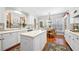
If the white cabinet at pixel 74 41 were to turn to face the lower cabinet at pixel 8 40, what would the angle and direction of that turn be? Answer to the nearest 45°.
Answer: approximately 45° to its right

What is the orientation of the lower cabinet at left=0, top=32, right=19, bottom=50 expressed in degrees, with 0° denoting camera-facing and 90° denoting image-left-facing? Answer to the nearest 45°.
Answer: approximately 315°

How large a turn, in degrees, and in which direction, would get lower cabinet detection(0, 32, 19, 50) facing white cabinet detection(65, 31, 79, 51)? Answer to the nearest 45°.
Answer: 0° — it already faces it

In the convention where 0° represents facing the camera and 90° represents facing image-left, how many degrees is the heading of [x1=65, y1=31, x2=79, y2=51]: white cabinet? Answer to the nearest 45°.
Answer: approximately 45°
